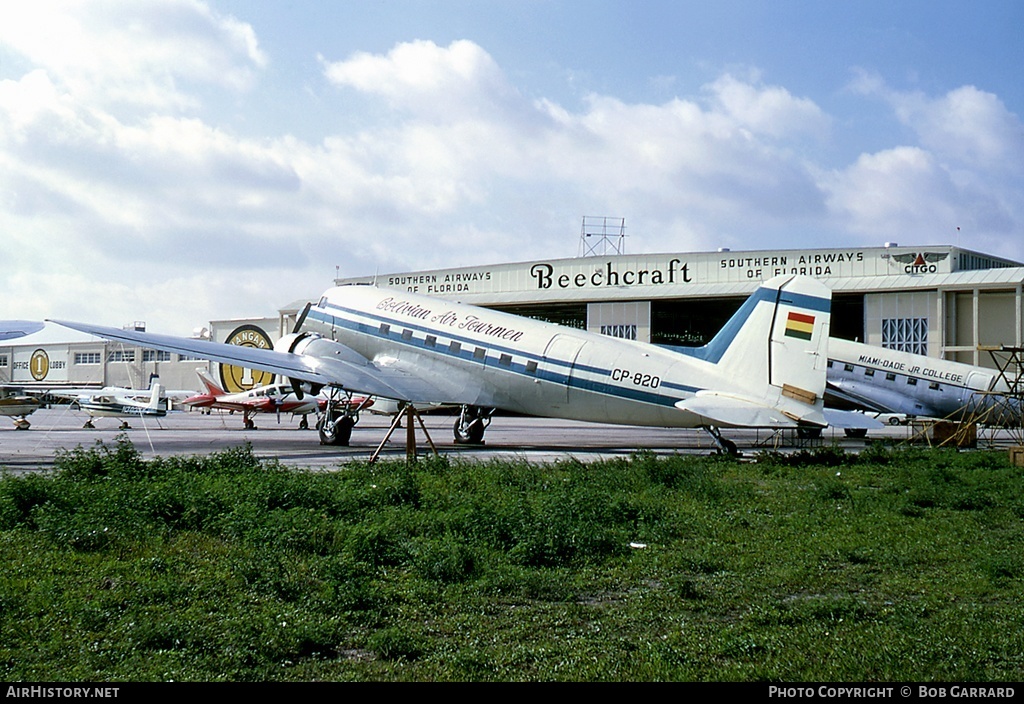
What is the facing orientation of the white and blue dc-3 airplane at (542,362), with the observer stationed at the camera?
facing away from the viewer and to the left of the viewer

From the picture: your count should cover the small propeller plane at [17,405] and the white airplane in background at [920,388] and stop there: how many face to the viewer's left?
1
